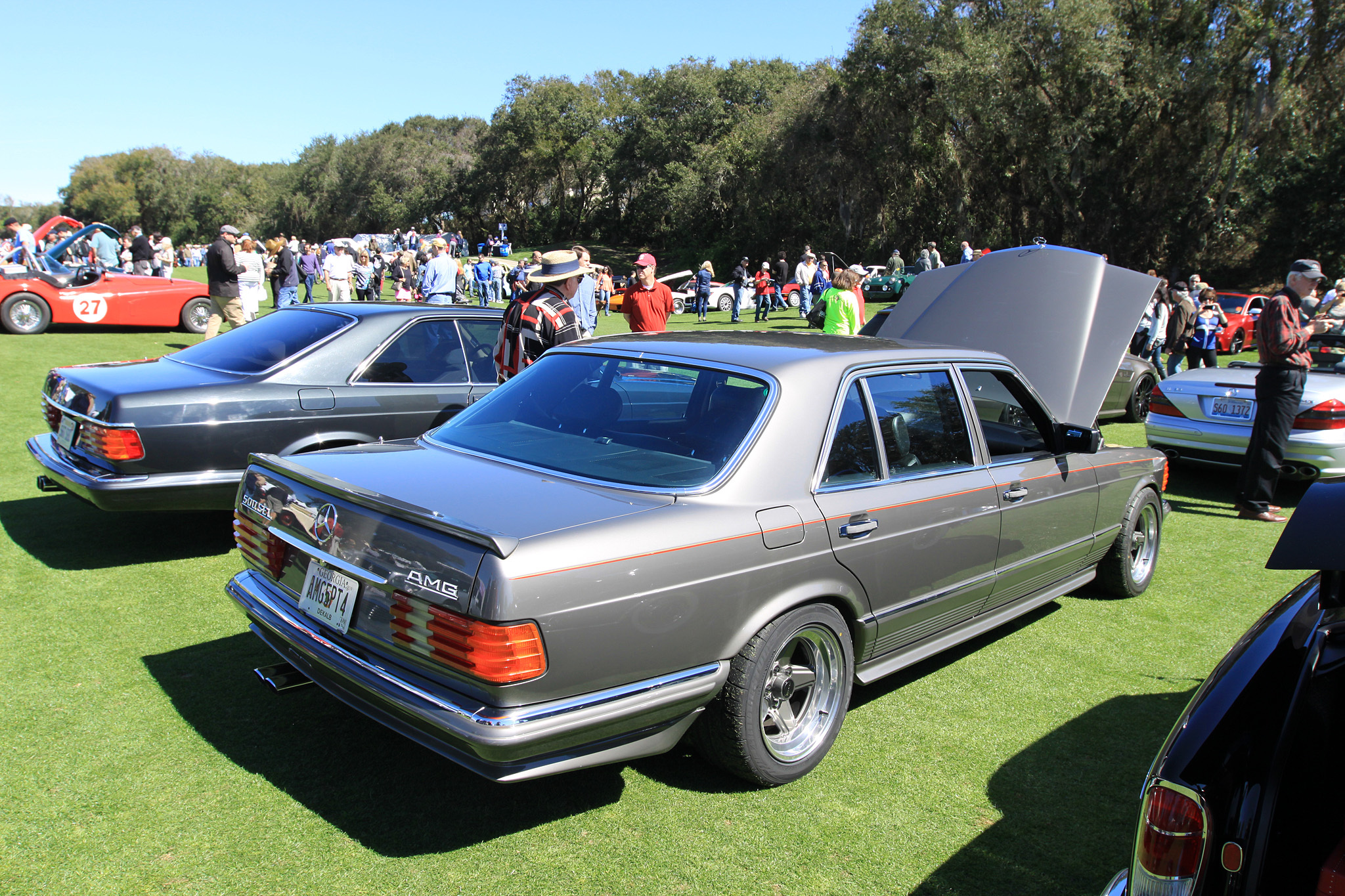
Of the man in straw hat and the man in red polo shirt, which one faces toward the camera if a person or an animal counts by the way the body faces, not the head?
the man in red polo shirt

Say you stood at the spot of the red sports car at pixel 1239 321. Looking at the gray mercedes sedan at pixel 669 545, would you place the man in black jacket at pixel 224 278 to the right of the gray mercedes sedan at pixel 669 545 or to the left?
right

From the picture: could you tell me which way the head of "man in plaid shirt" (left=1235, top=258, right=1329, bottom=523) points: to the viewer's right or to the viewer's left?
to the viewer's right

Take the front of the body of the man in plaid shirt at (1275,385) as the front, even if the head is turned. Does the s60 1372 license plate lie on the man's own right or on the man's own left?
on the man's own left

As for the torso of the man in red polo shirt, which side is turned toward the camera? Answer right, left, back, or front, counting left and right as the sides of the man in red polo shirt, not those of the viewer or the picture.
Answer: front

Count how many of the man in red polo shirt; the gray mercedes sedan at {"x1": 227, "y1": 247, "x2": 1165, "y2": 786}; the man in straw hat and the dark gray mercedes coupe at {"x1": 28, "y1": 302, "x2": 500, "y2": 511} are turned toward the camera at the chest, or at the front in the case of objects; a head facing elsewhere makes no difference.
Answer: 1

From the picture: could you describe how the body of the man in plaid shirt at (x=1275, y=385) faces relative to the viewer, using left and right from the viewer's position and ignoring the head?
facing to the right of the viewer

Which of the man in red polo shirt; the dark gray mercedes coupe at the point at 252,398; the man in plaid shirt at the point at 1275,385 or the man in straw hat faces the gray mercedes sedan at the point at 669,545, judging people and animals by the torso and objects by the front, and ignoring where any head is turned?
the man in red polo shirt

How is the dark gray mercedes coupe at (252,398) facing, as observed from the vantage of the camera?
facing away from the viewer and to the right of the viewer

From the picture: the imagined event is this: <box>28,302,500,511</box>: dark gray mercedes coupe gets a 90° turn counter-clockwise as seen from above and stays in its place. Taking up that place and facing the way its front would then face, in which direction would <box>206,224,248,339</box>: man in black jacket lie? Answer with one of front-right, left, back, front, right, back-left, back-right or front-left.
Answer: front-right

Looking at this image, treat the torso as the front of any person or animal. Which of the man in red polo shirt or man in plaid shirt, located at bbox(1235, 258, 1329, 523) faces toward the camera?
the man in red polo shirt

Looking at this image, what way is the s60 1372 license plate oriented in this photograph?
toward the camera

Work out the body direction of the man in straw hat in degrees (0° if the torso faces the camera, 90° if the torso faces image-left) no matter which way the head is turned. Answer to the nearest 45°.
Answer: approximately 225°
